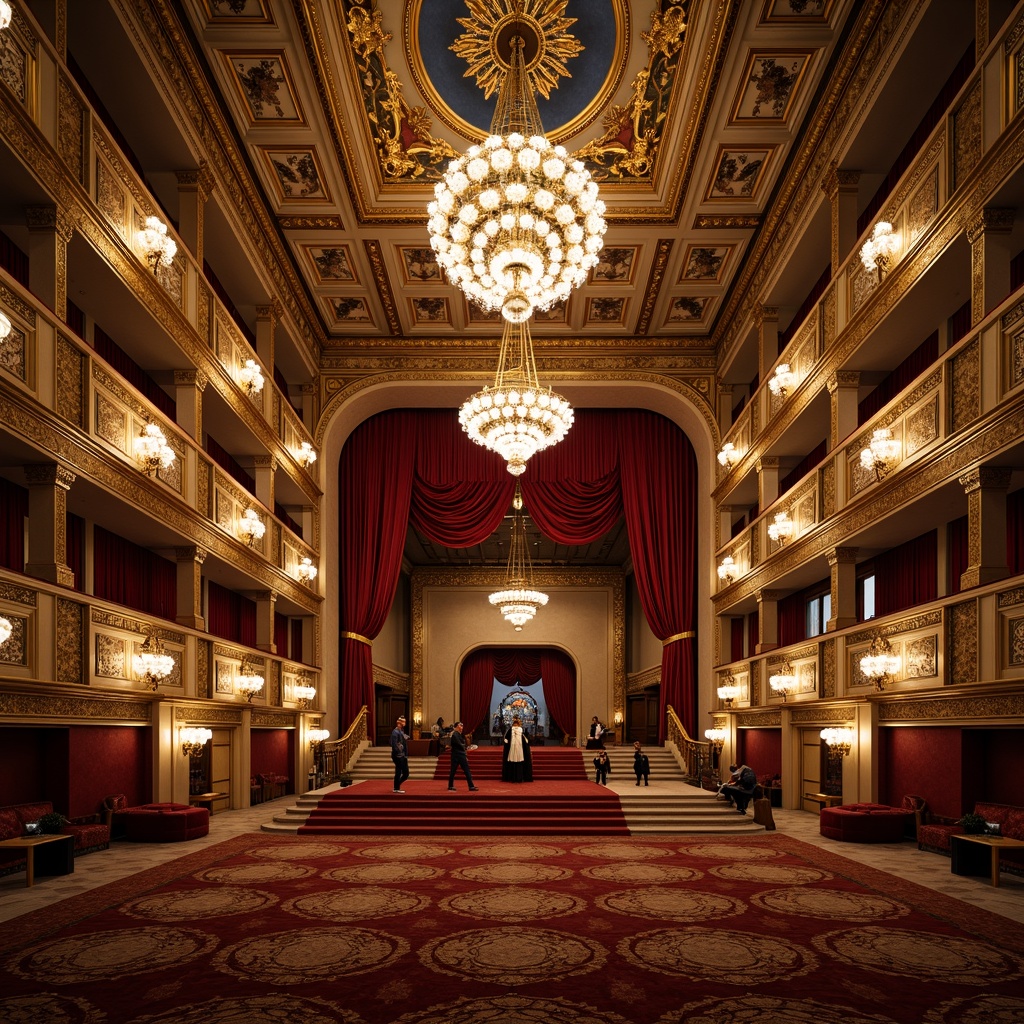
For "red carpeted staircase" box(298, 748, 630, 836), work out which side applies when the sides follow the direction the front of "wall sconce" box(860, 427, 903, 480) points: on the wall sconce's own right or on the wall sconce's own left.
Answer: on the wall sconce's own right

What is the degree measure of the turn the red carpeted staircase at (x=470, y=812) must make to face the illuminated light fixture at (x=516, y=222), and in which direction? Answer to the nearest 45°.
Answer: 0° — it already faces it

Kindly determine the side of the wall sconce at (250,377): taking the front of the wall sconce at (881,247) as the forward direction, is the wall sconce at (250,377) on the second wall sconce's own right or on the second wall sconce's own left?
on the second wall sconce's own right

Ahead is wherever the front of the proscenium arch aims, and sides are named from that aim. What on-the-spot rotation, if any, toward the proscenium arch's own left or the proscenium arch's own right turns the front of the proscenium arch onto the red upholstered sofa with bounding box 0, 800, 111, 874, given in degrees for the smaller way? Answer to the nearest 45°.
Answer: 0° — it already faces it
